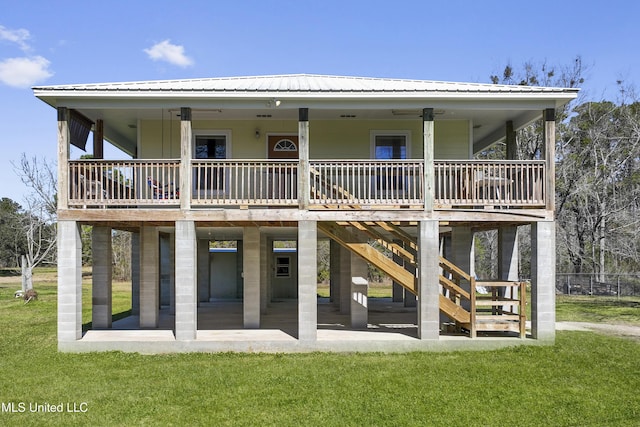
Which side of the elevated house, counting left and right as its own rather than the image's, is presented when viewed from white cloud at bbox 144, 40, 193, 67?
back

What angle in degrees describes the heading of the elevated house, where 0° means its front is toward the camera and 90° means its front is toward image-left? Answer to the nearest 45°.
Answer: approximately 0°

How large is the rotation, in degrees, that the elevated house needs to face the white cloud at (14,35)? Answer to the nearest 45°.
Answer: approximately 135° to its right

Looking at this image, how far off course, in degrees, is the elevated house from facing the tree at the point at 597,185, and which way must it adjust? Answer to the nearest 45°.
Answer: approximately 135° to its left

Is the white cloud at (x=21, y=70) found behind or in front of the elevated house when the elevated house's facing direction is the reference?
behind
